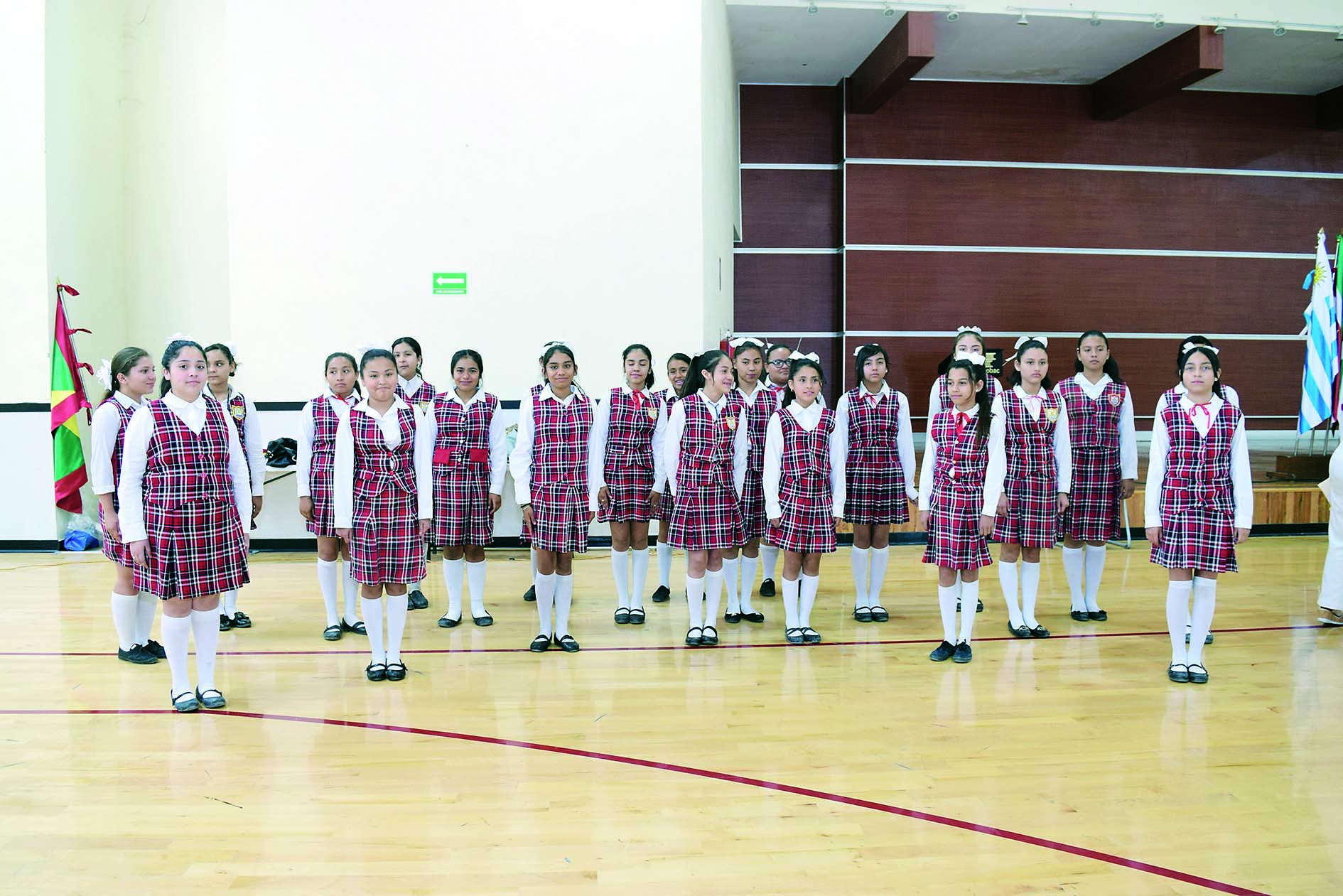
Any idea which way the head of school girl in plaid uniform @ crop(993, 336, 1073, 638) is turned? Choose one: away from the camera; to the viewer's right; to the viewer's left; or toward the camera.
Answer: toward the camera

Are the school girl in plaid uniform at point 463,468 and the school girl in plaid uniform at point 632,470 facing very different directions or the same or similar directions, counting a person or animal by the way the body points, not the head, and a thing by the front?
same or similar directions

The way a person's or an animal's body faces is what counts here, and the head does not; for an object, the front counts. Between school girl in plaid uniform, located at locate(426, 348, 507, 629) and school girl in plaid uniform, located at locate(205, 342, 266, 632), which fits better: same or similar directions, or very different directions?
same or similar directions

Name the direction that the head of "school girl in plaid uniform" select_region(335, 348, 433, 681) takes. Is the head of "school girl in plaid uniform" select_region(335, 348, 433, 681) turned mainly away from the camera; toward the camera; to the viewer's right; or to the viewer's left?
toward the camera

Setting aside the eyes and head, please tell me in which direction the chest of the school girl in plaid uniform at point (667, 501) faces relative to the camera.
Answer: toward the camera

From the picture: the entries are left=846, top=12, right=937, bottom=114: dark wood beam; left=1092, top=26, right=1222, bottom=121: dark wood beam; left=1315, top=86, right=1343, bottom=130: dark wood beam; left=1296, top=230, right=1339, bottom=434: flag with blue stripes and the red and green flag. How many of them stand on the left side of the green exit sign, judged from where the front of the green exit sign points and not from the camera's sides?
4

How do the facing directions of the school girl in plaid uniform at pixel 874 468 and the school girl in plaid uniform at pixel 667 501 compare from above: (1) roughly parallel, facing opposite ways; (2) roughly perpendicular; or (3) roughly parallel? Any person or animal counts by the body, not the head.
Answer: roughly parallel

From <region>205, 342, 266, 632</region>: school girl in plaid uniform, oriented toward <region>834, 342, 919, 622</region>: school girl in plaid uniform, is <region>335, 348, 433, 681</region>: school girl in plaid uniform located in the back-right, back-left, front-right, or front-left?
front-right

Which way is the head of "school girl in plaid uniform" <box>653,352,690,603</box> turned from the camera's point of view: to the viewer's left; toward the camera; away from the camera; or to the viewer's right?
toward the camera

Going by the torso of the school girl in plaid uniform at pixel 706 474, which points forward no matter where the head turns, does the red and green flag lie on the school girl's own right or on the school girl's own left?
on the school girl's own right

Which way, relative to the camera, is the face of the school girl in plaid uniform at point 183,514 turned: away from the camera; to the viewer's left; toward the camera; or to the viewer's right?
toward the camera

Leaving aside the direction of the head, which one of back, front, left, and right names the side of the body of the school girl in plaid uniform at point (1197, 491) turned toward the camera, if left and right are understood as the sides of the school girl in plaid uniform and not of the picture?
front

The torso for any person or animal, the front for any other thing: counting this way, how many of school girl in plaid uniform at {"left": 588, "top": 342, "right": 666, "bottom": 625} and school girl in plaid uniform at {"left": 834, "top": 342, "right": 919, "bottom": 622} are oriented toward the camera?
2

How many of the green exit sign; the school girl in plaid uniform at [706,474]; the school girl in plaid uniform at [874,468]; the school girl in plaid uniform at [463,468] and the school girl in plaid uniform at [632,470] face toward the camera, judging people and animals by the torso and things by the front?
5

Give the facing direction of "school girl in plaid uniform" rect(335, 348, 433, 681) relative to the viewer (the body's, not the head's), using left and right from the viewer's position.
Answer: facing the viewer
